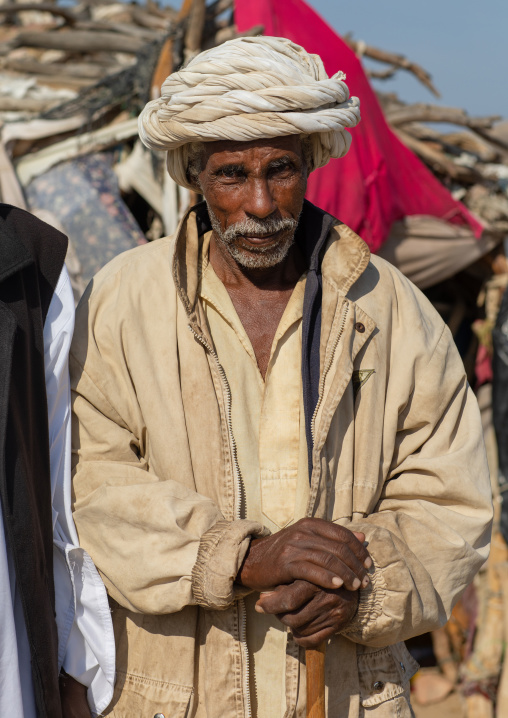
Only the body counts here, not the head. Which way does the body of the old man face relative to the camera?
toward the camera

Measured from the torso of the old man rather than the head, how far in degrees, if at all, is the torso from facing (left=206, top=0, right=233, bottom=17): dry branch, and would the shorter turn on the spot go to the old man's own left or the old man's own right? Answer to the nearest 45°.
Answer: approximately 180°

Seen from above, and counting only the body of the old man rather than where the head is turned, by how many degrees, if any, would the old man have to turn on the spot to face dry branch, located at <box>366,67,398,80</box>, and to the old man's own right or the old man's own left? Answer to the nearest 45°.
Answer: approximately 180°

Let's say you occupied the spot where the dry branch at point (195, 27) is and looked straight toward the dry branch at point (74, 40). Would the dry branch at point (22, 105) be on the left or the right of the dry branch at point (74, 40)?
left

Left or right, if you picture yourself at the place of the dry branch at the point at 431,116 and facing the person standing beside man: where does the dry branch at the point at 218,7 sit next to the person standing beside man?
right

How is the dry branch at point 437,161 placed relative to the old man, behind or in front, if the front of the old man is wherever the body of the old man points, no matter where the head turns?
behind

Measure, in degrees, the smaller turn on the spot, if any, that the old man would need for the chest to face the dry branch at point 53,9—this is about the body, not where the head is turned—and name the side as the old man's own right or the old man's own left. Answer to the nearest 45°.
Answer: approximately 180°

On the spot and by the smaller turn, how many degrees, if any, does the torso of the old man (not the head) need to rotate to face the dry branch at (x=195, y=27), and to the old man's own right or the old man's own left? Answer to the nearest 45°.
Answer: approximately 180°
